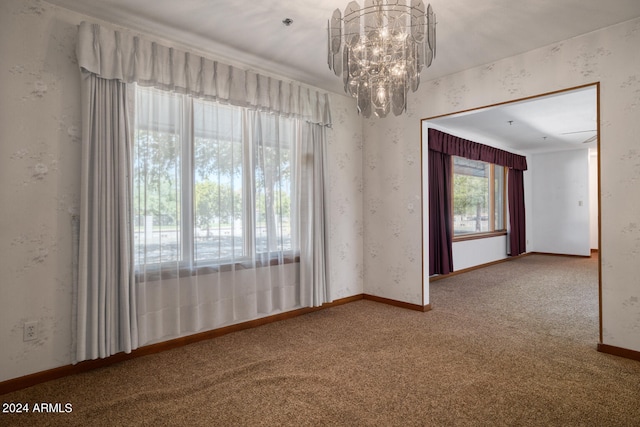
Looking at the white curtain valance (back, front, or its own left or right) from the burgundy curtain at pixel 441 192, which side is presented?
left

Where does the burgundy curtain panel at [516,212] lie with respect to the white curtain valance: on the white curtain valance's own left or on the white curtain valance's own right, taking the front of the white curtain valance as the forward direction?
on the white curtain valance's own left

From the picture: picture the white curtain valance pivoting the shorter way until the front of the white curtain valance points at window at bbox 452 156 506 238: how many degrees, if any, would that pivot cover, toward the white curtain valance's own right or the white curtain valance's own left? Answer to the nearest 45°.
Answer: approximately 90° to the white curtain valance's own left

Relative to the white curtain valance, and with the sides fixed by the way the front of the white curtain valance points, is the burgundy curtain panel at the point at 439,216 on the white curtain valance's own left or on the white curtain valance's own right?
on the white curtain valance's own left

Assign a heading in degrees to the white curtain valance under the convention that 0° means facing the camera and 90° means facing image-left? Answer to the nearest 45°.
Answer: approximately 315°
